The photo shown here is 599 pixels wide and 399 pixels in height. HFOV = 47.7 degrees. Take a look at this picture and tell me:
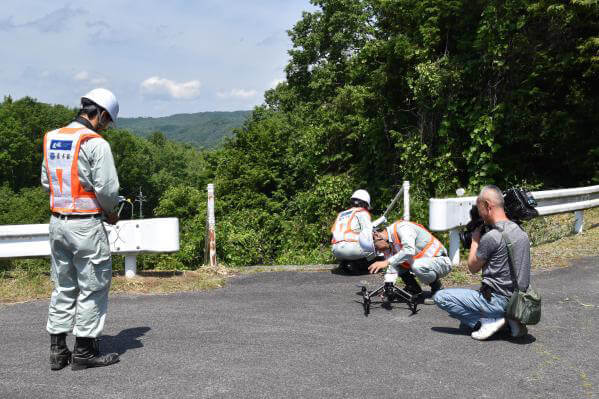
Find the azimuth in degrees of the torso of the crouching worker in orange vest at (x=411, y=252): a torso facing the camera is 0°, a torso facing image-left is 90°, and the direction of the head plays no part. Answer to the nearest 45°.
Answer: approximately 90°

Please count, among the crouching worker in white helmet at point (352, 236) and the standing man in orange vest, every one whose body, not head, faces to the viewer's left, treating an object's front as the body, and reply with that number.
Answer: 0

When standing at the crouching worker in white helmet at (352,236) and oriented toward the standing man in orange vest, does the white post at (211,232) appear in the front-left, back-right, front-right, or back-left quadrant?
front-right

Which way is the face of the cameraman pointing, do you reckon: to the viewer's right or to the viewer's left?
to the viewer's left

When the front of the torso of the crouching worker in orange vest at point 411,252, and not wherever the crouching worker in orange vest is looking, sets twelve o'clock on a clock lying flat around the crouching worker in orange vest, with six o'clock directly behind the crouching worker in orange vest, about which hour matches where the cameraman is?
The cameraman is roughly at 8 o'clock from the crouching worker in orange vest.

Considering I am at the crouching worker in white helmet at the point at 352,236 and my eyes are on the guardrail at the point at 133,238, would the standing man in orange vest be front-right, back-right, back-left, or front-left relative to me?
front-left

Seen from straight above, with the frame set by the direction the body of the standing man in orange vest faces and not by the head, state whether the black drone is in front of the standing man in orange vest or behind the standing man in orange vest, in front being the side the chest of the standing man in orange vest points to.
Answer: in front

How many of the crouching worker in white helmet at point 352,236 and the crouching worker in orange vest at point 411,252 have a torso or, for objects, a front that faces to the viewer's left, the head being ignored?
1

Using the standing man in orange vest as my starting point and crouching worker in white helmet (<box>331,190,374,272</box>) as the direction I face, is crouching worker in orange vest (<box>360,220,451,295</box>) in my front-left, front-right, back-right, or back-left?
front-right

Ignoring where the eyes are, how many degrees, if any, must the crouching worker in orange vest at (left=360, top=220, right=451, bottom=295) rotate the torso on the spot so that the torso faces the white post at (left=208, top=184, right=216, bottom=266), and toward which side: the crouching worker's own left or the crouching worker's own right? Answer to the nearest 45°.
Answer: approximately 45° to the crouching worker's own right
